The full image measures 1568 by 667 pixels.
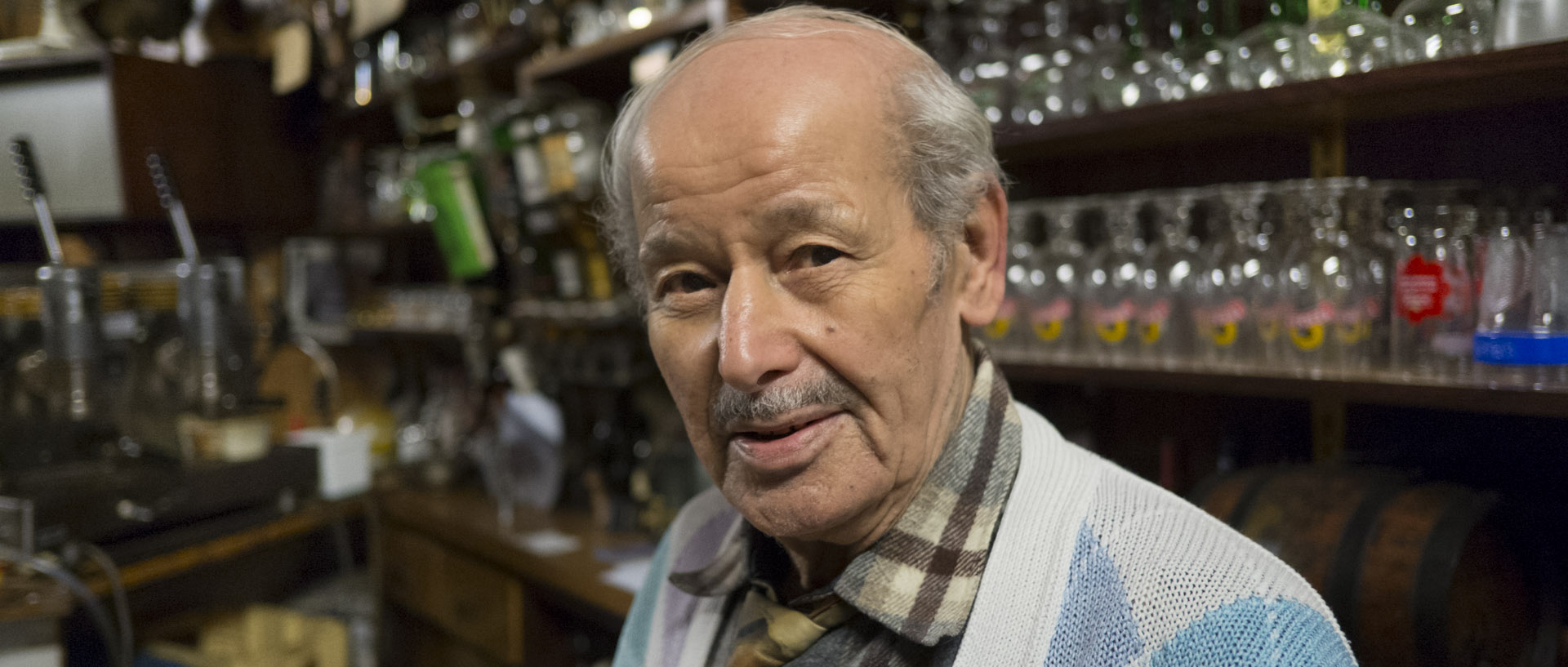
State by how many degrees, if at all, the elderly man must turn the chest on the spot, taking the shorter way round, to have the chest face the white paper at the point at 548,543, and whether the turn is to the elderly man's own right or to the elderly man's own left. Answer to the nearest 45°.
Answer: approximately 90° to the elderly man's own right

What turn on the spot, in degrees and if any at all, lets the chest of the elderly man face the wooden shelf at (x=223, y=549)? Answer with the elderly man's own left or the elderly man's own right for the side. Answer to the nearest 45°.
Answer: approximately 90° to the elderly man's own right

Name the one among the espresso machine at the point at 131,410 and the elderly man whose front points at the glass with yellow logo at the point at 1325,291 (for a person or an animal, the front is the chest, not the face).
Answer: the espresso machine

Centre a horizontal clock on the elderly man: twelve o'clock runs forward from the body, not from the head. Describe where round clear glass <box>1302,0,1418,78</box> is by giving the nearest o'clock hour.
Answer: The round clear glass is roughly at 6 o'clock from the elderly man.

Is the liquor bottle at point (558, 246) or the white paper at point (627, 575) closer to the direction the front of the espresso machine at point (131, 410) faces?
the white paper

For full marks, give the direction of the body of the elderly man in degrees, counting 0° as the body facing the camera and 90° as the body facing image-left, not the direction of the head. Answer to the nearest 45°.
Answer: approximately 45°

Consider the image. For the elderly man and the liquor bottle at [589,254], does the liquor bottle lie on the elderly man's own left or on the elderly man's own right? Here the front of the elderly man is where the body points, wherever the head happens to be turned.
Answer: on the elderly man's own right

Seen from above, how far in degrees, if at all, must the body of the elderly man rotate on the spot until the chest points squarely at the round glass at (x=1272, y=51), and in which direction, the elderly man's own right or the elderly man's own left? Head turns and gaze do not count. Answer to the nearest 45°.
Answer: approximately 180°

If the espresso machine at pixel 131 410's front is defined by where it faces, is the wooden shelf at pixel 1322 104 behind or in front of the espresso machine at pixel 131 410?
in front

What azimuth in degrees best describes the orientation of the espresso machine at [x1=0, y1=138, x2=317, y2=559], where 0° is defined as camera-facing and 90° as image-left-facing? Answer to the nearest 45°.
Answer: approximately 315°

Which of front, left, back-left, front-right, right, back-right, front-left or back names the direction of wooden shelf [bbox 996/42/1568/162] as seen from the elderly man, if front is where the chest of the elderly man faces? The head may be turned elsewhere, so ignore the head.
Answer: back
